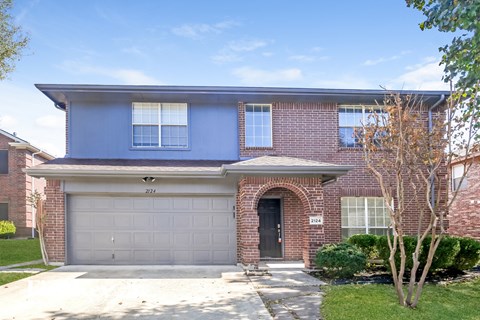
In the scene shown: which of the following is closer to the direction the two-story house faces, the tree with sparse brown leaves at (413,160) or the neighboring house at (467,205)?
the tree with sparse brown leaves

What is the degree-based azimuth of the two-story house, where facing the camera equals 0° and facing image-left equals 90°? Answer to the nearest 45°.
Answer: approximately 0°

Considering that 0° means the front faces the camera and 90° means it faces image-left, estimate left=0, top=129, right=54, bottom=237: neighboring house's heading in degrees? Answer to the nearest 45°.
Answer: approximately 0°

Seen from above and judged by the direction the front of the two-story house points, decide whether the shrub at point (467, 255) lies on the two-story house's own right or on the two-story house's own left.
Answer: on the two-story house's own left

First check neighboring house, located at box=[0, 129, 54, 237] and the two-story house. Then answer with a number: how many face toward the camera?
2

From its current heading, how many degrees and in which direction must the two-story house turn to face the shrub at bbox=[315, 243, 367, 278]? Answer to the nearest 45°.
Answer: approximately 45° to its left
